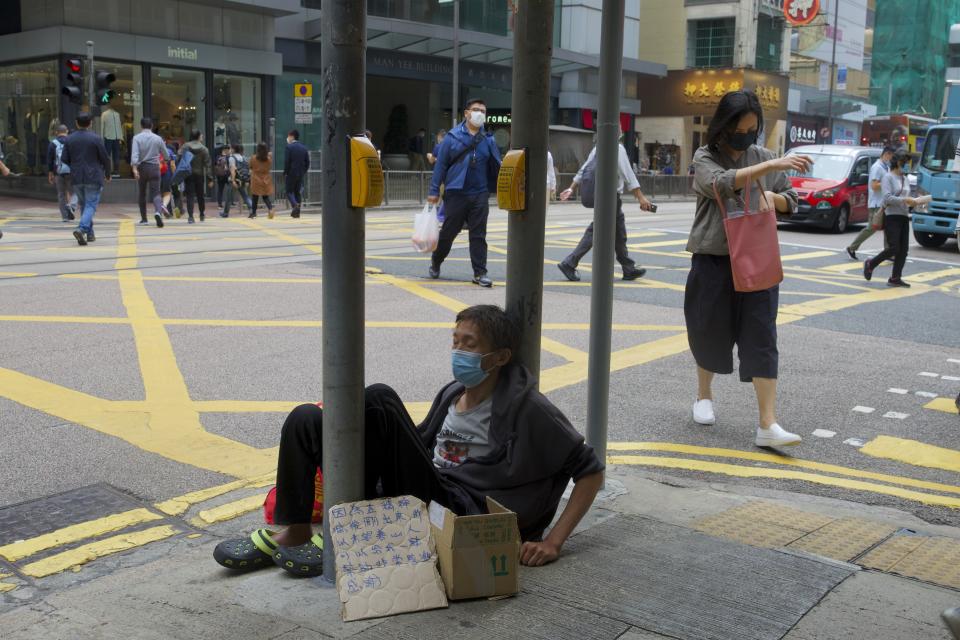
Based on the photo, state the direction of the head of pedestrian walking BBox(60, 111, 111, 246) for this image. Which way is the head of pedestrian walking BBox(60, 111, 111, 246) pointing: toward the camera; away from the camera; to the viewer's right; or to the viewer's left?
away from the camera

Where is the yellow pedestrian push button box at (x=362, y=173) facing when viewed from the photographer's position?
facing the viewer and to the right of the viewer

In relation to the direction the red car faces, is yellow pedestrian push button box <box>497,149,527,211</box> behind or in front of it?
in front

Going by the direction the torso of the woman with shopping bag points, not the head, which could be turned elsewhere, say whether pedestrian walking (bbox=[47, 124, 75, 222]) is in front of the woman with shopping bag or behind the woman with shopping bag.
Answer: behind

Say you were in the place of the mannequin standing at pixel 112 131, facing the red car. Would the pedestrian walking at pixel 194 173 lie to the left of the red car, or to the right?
right

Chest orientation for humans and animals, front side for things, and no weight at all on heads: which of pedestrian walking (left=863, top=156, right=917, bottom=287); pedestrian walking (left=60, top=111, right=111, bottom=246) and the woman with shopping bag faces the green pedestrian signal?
pedestrian walking (left=60, top=111, right=111, bottom=246)

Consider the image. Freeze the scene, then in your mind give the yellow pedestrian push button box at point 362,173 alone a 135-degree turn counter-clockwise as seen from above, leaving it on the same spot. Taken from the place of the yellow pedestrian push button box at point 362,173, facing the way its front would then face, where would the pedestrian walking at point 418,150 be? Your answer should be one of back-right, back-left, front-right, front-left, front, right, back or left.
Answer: front
